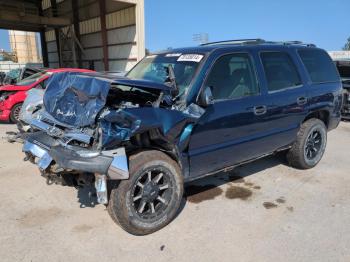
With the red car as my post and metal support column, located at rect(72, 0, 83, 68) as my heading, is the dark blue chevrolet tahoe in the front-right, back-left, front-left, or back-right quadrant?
back-right

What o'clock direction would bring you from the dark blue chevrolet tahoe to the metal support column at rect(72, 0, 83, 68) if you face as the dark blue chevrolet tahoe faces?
The metal support column is roughly at 4 o'clock from the dark blue chevrolet tahoe.

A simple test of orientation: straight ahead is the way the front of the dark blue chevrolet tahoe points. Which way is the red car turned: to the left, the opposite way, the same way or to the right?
the same way

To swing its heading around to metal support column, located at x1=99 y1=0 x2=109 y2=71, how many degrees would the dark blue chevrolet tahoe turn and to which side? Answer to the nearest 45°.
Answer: approximately 135° to its right

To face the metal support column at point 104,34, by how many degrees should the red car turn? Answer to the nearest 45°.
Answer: approximately 180°

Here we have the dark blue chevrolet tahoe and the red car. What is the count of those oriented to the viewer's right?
0

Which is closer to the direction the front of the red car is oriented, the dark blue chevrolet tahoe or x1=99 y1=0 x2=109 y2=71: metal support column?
the dark blue chevrolet tahoe

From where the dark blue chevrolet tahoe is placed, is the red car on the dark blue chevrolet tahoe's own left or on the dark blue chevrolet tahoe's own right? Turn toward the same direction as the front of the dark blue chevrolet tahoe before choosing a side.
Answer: on the dark blue chevrolet tahoe's own right

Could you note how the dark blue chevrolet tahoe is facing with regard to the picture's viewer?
facing the viewer and to the left of the viewer
